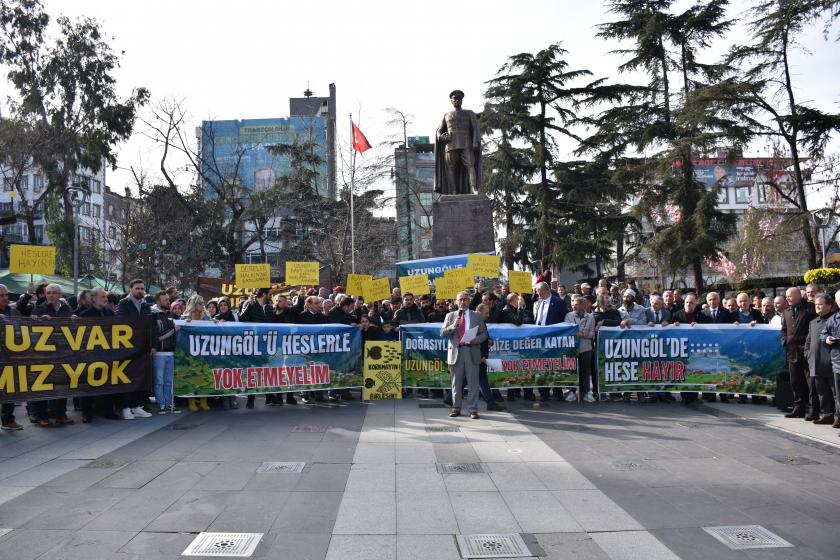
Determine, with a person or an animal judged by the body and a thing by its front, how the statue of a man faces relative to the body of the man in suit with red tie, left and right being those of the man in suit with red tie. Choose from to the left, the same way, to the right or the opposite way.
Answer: the same way

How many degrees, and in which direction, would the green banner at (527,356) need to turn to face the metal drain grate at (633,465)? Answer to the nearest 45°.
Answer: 0° — it already faces it

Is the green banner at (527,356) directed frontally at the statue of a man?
no

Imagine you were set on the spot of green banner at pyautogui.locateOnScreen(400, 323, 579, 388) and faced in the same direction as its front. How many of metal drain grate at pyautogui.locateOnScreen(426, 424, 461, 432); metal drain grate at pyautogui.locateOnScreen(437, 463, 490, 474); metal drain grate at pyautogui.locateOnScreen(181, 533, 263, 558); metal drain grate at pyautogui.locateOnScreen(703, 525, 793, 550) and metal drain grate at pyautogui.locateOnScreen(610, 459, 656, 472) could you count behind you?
0

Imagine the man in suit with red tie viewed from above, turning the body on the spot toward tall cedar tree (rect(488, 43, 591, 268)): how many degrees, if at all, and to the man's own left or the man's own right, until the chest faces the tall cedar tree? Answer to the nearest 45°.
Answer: approximately 180°

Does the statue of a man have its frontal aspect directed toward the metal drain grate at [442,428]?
yes

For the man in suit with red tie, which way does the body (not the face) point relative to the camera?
toward the camera

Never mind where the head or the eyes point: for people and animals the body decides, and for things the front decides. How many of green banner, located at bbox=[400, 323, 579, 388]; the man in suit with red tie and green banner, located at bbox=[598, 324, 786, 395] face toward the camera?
3

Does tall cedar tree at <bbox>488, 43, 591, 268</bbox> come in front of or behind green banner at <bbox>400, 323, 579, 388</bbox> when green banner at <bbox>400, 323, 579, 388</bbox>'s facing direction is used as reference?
behind

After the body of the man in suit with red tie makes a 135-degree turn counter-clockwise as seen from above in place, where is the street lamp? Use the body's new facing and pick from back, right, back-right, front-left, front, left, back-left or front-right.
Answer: left

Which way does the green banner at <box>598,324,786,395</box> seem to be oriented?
toward the camera

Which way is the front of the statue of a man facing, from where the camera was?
facing the viewer

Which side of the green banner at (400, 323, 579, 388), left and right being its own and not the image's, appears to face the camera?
front

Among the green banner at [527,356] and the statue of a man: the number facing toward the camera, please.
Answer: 2

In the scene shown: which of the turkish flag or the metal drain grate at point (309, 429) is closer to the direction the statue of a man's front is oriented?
the metal drain grate

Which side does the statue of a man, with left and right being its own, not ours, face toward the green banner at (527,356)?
front

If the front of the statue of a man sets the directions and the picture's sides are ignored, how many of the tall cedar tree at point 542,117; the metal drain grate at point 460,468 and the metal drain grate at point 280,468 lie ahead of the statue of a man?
2

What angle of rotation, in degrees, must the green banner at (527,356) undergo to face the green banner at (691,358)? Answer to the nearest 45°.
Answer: approximately 90° to its left

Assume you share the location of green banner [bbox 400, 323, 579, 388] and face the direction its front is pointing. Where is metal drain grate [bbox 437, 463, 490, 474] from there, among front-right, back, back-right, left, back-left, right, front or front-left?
front
